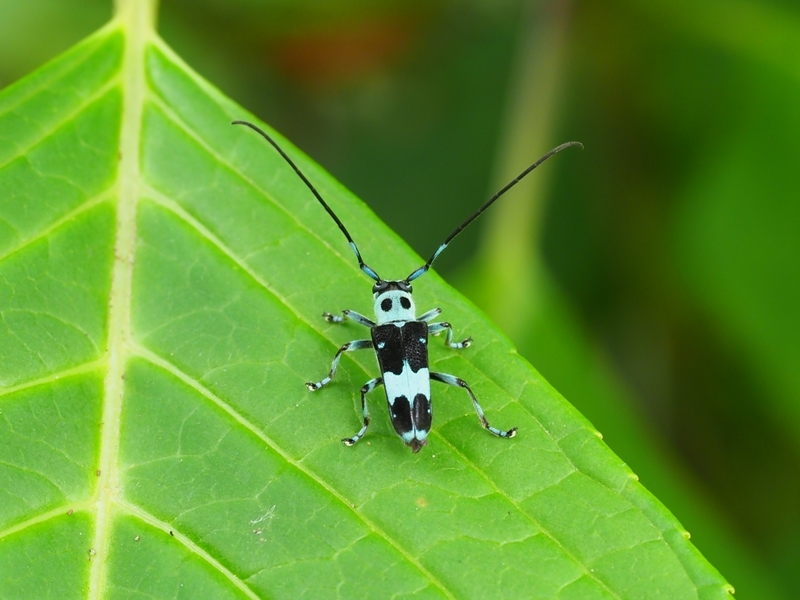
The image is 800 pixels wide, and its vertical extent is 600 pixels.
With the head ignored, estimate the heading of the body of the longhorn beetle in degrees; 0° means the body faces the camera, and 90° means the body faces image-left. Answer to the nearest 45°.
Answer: approximately 180°
